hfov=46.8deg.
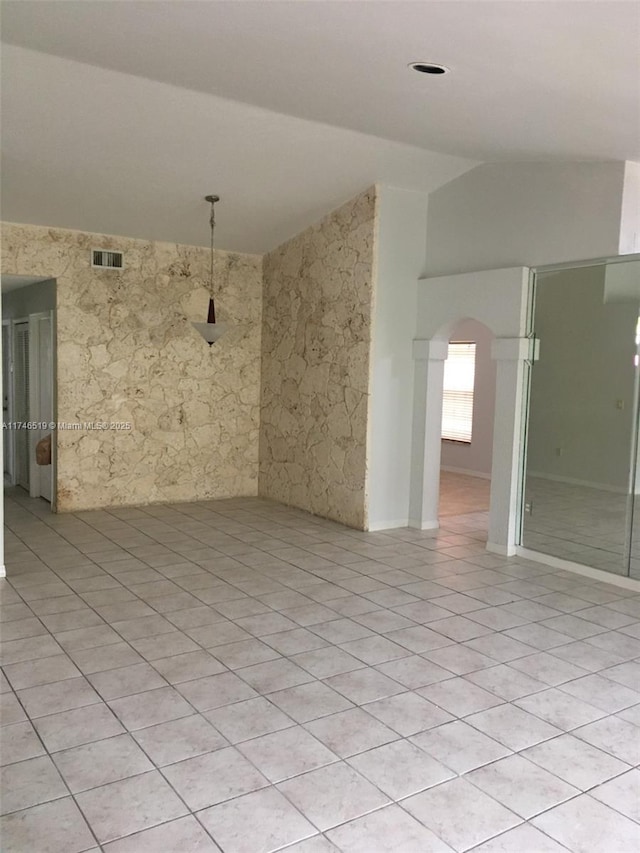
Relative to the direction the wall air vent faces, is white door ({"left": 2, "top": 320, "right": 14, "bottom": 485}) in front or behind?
behind

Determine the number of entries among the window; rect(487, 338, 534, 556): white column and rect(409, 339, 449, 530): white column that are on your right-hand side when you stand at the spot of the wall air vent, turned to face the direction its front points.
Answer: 0

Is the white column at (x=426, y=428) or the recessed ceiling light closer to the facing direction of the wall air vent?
the recessed ceiling light

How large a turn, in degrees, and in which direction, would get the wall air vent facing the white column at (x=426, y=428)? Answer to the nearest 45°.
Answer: approximately 45° to its left

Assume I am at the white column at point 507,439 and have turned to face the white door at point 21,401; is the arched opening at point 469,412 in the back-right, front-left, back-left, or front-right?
front-right

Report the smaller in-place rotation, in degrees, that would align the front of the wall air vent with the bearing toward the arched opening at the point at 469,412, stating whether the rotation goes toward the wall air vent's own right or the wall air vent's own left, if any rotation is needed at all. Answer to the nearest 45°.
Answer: approximately 90° to the wall air vent's own left

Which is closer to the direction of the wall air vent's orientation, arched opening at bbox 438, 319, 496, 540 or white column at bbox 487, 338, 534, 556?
the white column

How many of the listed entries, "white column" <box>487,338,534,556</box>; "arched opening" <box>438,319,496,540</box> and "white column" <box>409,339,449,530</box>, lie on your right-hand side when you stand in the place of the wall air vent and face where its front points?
0

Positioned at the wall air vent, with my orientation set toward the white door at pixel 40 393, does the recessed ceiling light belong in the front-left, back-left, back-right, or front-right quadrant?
back-left

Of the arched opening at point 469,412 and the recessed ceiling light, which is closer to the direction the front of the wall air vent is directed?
the recessed ceiling light

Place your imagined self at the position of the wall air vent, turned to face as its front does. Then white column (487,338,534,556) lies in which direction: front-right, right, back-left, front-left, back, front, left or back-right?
front-left

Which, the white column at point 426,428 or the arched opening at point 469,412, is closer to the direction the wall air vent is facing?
the white column

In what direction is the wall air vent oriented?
toward the camera

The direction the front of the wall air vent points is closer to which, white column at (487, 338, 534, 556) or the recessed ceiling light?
the recessed ceiling light
